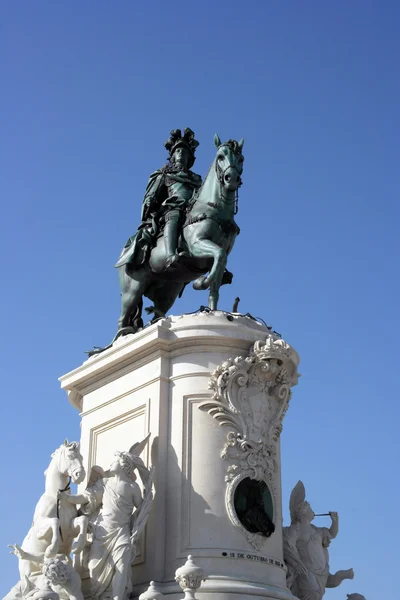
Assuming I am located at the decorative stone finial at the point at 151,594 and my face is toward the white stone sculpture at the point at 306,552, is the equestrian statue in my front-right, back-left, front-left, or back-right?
front-left

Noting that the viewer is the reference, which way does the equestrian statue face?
facing the viewer and to the right of the viewer

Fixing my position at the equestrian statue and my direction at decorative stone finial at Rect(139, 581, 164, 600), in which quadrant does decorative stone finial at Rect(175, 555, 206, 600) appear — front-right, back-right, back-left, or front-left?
front-left
